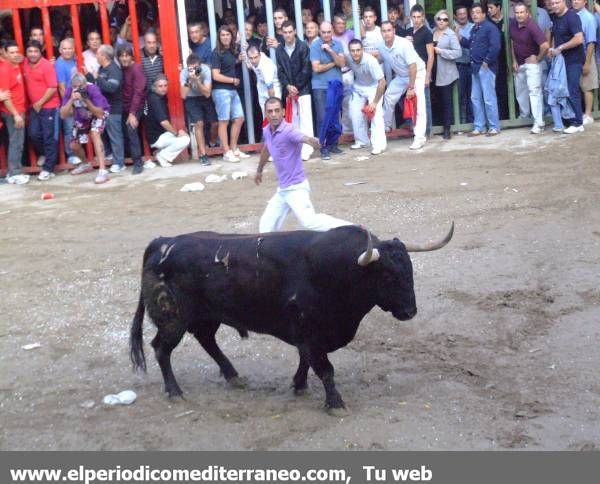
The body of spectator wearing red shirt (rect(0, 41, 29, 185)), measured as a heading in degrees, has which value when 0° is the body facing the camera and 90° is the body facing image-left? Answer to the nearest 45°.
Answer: approximately 315°

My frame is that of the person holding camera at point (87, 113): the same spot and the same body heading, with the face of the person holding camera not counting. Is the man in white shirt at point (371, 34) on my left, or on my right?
on my left

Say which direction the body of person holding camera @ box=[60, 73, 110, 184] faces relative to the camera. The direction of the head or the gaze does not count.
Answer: toward the camera

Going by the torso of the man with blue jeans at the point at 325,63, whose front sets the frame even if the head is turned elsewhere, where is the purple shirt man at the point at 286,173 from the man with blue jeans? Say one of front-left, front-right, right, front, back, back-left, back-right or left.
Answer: front

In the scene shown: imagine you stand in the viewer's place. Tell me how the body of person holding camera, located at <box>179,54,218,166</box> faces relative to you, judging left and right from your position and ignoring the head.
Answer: facing the viewer

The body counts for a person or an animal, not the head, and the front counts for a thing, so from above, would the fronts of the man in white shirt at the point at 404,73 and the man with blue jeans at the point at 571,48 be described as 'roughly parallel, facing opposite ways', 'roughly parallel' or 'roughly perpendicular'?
roughly parallel

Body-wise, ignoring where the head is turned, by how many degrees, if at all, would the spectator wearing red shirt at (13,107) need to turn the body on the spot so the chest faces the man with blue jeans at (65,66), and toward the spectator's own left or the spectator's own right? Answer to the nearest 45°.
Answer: approximately 45° to the spectator's own left

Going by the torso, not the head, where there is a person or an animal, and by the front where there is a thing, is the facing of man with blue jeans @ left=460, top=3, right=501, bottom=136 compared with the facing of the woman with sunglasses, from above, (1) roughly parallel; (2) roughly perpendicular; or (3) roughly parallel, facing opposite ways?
roughly parallel

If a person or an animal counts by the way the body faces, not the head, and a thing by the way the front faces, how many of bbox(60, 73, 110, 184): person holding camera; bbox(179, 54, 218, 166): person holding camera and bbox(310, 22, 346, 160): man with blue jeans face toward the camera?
3

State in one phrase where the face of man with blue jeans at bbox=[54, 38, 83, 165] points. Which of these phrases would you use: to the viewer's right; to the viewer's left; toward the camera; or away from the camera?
toward the camera

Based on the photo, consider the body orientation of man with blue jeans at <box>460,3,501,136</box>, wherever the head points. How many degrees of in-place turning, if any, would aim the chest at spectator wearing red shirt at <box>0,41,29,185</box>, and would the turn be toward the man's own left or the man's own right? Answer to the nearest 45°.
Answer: approximately 45° to the man's own right

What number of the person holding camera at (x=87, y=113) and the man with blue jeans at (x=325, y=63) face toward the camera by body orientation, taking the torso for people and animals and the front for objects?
2

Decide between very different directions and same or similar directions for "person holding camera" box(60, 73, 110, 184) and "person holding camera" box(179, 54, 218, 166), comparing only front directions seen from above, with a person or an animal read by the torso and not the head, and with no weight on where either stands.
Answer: same or similar directions

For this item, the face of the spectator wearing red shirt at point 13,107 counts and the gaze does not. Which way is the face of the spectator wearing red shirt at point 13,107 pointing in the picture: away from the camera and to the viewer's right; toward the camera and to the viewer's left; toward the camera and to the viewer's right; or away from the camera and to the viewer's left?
toward the camera and to the viewer's right

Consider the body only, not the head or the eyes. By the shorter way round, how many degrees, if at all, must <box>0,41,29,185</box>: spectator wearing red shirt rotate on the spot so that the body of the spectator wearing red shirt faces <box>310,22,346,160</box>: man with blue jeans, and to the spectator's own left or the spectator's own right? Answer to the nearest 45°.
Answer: approximately 45° to the spectator's own left

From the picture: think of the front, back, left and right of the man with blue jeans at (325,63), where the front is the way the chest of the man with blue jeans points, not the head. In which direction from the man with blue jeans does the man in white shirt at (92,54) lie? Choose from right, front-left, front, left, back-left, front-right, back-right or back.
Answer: right

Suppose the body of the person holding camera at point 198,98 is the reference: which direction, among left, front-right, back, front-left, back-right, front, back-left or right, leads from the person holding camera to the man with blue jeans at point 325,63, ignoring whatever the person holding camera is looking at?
left
